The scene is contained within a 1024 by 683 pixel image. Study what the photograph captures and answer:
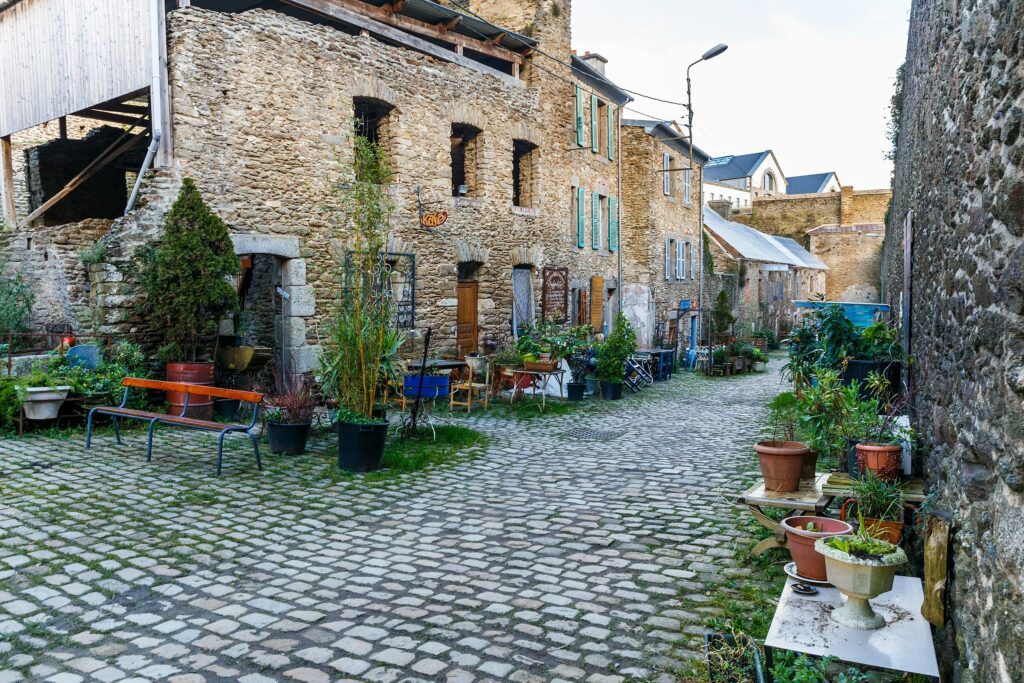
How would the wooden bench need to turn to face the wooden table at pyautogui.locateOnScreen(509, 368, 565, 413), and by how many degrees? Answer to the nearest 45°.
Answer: approximately 180°

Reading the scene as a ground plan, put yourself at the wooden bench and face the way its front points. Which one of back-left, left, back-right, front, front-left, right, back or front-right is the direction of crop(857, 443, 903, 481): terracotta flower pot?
left

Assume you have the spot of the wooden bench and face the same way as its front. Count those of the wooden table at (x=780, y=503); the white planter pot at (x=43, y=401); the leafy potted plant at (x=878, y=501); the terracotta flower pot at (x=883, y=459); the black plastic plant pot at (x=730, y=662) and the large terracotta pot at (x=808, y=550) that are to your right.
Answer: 1

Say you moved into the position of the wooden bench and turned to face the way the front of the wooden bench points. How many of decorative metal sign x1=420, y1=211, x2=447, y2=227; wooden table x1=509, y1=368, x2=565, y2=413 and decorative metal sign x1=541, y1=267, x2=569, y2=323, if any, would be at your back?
3

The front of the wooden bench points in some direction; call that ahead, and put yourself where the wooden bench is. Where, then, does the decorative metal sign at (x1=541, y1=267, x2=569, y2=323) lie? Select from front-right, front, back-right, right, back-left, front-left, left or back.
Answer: back

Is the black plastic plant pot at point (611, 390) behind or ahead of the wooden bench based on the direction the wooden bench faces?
behind

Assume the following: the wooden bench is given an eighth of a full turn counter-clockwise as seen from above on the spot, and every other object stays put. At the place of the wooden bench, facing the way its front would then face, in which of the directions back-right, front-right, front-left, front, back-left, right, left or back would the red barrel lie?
back

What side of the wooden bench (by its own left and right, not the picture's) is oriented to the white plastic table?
left

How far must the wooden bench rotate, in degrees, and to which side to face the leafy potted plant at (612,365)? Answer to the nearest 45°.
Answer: approximately 180°

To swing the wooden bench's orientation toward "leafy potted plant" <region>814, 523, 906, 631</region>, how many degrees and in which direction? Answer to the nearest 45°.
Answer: approximately 90° to its left

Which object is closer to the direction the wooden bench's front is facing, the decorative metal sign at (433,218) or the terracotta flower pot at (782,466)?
the terracotta flower pot

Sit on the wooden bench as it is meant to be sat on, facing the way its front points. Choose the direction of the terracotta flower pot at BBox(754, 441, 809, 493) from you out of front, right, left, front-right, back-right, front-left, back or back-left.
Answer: left

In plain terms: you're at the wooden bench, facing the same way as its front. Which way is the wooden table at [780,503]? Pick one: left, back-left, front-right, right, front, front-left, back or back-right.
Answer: left

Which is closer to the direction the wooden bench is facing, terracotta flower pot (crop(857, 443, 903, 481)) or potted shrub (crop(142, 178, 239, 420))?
the terracotta flower pot

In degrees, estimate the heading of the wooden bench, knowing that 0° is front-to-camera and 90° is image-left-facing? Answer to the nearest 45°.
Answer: approximately 45°

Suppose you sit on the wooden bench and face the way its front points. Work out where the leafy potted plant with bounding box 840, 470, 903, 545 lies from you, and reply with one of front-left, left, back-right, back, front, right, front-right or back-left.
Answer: left

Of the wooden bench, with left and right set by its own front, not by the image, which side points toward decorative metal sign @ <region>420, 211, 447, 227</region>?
back

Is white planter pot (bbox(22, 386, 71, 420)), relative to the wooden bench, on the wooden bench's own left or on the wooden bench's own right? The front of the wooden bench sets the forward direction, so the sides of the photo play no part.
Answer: on the wooden bench's own right
